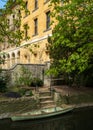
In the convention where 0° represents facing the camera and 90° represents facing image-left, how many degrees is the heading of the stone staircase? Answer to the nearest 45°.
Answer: approximately 0°

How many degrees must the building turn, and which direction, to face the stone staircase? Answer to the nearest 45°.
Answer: approximately 45° to its left

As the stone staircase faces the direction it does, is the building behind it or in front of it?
behind
